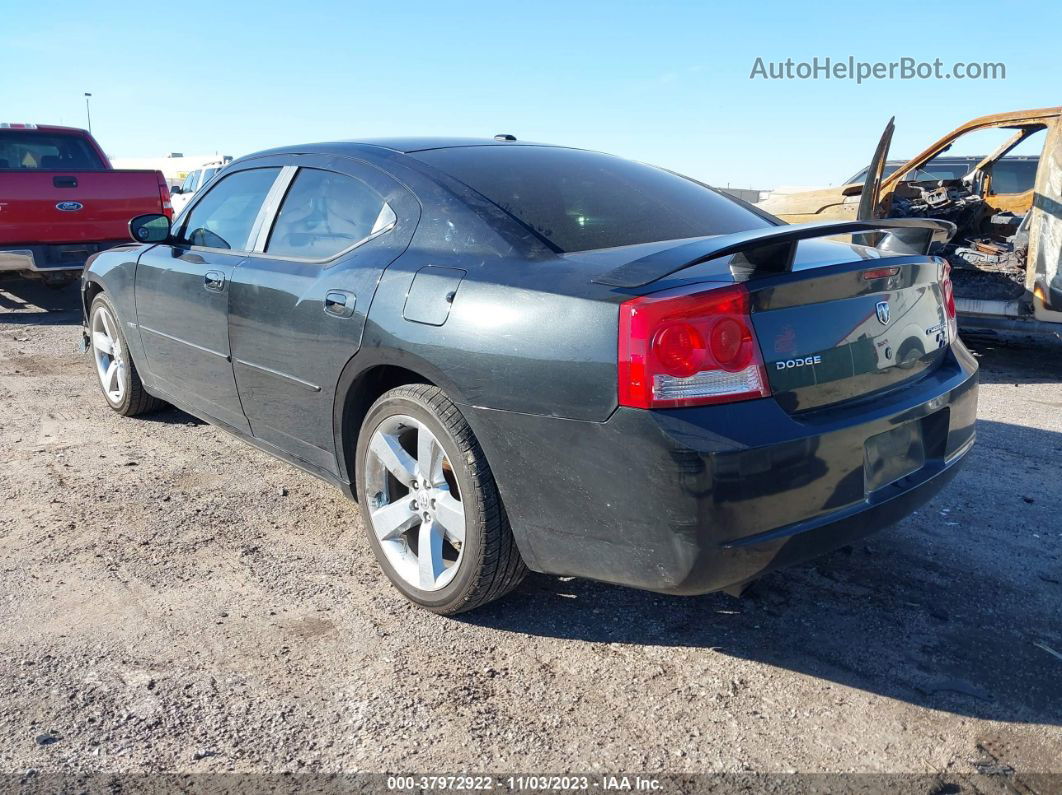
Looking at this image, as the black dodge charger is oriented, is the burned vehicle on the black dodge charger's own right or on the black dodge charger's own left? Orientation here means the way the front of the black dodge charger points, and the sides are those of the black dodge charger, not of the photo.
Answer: on the black dodge charger's own right

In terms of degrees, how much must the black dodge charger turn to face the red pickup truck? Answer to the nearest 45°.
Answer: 0° — it already faces it

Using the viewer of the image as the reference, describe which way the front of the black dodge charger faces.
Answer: facing away from the viewer and to the left of the viewer

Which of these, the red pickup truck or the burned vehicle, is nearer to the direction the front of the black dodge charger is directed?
the red pickup truck
